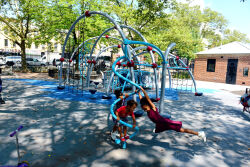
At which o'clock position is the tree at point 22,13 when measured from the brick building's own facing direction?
The tree is roughly at 2 o'clock from the brick building.

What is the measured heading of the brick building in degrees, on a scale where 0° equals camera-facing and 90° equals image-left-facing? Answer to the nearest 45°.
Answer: approximately 0°
